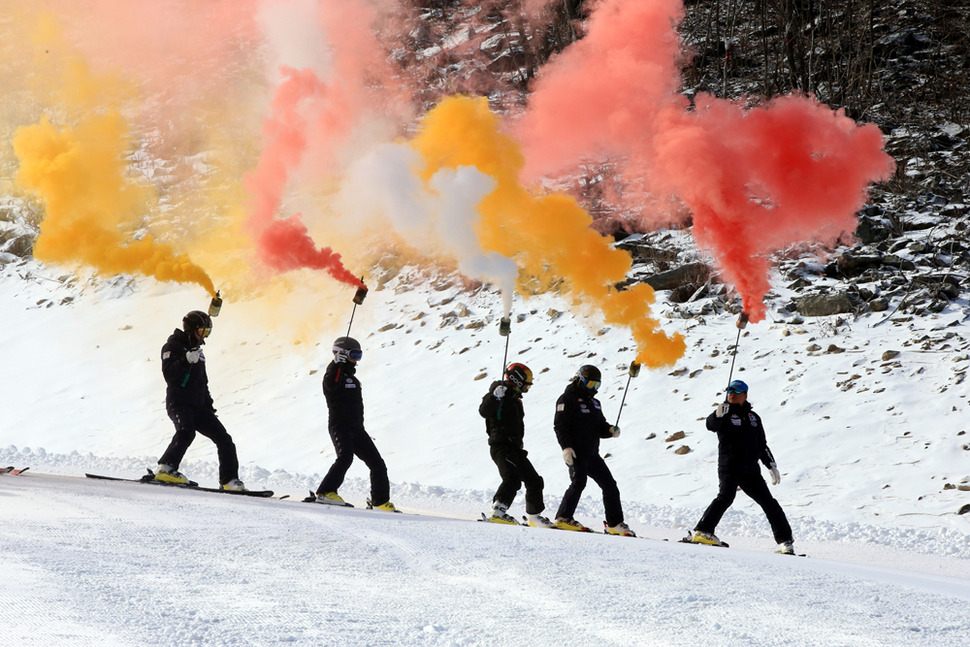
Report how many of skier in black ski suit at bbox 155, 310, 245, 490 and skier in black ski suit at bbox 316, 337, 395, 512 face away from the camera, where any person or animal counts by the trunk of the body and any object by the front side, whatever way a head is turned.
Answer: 0

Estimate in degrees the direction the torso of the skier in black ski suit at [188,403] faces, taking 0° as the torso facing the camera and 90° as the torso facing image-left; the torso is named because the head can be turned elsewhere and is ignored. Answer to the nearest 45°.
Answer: approximately 315°

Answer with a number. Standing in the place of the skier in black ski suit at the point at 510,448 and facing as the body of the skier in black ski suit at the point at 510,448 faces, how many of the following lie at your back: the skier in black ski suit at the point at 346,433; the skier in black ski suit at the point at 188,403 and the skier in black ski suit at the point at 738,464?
2

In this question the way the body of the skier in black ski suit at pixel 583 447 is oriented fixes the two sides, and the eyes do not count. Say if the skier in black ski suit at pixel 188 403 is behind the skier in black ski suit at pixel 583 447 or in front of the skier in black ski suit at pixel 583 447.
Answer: behind

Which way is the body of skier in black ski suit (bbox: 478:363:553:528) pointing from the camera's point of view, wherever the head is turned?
to the viewer's right

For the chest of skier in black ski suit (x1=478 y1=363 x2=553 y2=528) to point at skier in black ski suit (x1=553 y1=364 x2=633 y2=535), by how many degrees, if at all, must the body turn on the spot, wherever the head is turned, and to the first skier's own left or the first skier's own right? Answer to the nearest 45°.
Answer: approximately 45° to the first skier's own right

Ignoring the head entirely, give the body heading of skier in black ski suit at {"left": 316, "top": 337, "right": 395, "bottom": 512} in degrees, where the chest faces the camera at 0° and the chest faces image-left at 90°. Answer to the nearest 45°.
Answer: approximately 315°
